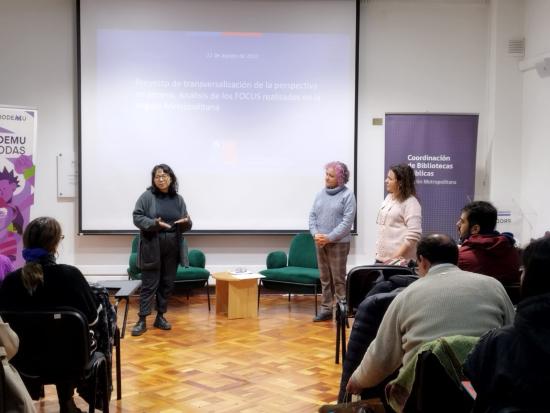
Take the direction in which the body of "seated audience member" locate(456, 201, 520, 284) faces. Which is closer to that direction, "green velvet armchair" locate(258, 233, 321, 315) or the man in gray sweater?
the green velvet armchair

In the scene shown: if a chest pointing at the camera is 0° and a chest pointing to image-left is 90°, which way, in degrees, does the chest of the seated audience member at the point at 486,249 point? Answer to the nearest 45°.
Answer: approximately 135°

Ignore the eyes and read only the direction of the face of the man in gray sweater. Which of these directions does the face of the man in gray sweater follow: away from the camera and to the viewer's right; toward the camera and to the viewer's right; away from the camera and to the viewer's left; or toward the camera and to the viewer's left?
away from the camera and to the viewer's left

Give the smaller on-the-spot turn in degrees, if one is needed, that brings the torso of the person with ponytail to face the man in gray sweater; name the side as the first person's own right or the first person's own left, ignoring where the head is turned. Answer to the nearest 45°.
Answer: approximately 90° to the first person's own right

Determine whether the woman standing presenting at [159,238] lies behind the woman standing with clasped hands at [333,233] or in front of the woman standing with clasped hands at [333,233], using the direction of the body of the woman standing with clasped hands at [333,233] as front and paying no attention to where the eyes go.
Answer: in front

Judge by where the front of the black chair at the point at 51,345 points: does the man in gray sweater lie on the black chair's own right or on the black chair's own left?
on the black chair's own right

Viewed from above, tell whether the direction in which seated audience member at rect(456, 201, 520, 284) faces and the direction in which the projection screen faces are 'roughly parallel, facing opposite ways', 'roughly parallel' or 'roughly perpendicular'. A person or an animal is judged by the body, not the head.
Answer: roughly parallel, facing opposite ways

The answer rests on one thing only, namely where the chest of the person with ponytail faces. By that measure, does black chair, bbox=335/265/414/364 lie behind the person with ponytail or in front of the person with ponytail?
in front

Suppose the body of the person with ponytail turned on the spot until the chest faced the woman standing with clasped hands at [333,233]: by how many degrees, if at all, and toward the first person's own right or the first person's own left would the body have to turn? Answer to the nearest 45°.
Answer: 0° — they already face them

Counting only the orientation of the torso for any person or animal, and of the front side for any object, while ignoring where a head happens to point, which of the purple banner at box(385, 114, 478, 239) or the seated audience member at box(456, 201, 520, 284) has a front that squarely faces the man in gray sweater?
the purple banner

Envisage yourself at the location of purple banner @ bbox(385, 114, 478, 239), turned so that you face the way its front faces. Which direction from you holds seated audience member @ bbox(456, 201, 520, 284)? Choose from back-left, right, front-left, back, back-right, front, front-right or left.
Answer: front

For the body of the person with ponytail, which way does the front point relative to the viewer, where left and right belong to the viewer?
facing away from the viewer and to the right of the viewer

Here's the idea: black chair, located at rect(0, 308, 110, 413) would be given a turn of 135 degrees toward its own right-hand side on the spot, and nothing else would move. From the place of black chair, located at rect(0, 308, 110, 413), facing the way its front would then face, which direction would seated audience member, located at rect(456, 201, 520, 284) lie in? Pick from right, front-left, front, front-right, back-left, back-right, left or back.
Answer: left

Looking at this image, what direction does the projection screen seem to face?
toward the camera

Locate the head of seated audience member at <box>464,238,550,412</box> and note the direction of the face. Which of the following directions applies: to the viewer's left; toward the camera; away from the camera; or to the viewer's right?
away from the camera

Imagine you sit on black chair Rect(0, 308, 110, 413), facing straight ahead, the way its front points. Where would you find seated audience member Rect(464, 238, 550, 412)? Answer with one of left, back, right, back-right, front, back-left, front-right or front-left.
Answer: right

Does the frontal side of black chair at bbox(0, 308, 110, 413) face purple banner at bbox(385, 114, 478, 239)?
no

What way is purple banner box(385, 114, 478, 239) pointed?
toward the camera

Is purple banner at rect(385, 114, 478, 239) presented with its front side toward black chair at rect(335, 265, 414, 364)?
yes

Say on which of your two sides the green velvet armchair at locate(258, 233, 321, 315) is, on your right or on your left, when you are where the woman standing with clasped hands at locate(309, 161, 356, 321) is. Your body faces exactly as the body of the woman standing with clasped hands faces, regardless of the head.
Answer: on your right
